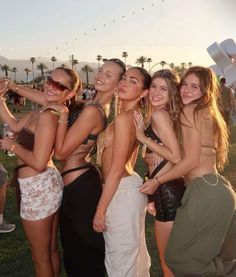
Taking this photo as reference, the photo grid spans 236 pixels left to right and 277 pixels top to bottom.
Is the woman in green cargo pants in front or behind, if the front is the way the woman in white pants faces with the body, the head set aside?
behind
